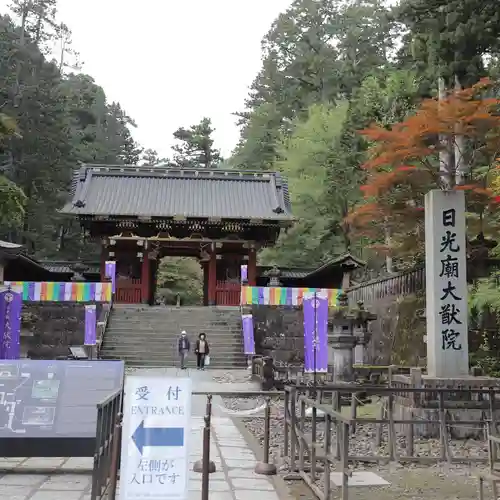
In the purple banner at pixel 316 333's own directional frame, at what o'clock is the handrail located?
The handrail is roughly at 4 o'clock from the purple banner.

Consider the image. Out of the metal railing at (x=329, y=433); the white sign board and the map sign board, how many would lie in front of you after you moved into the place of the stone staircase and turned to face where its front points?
3

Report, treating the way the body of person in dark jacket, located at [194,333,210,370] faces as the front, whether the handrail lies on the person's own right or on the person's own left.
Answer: on the person's own right

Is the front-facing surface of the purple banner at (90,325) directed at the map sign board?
yes

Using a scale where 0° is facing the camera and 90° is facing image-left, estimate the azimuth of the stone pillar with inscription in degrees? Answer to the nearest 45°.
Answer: approximately 0°

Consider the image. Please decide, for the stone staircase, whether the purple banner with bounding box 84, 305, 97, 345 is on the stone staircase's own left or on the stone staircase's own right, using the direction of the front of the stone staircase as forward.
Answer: on the stone staircase's own right

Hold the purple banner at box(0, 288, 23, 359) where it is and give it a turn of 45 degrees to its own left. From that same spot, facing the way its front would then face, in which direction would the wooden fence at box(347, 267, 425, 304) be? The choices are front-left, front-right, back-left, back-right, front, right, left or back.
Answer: front-left

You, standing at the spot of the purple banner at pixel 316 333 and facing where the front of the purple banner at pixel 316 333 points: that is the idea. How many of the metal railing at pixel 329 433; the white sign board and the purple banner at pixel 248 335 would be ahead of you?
2

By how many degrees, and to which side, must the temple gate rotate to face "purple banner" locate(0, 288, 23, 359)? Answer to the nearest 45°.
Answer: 0° — it already faces it

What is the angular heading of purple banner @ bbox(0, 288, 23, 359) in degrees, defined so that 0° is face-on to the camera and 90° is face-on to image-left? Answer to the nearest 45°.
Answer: approximately 0°
